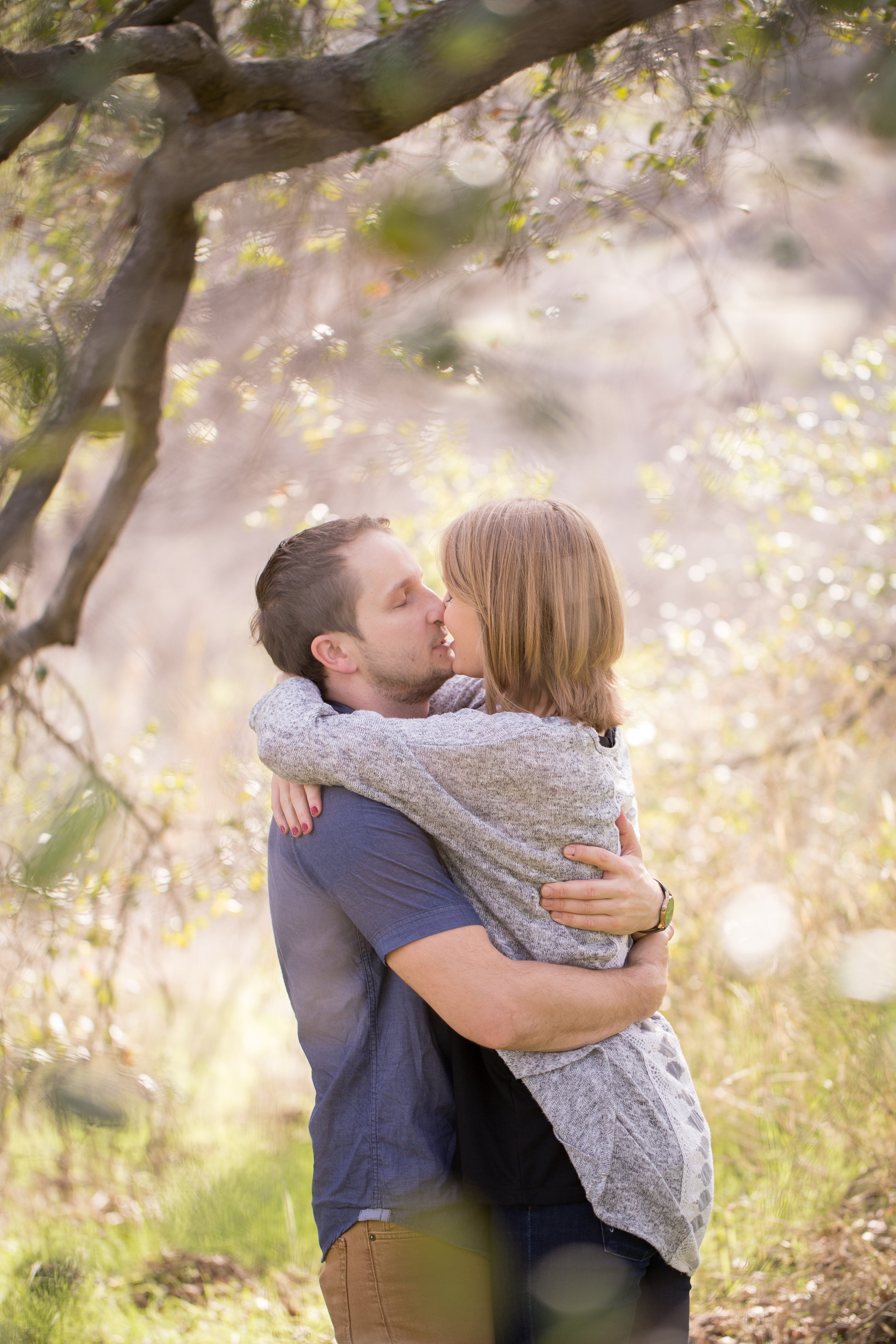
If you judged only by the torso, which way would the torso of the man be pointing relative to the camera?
to the viewer's right

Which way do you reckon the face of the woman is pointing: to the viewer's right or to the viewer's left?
to the viewer's left

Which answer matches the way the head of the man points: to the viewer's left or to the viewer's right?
to the viewer's right
